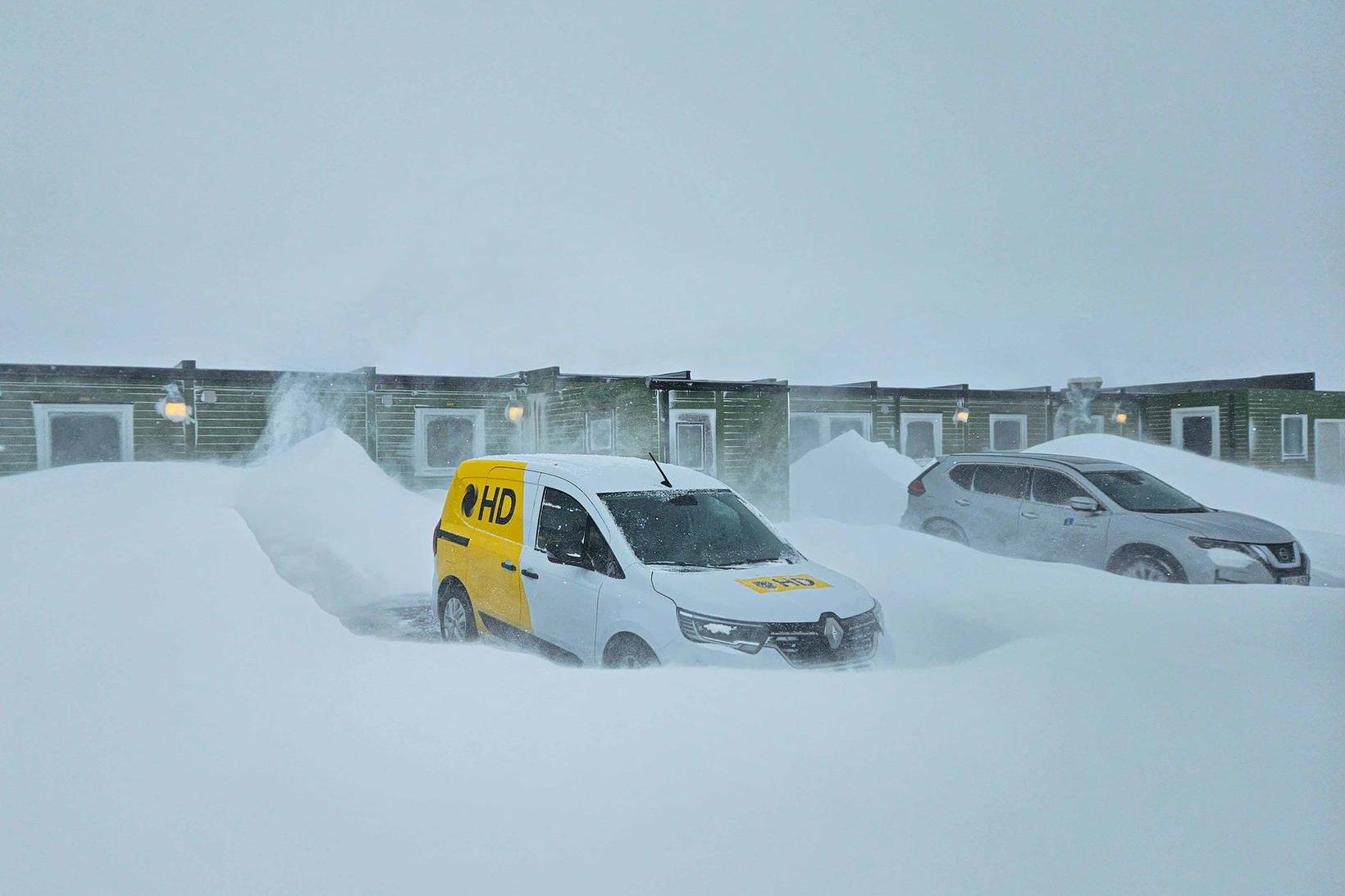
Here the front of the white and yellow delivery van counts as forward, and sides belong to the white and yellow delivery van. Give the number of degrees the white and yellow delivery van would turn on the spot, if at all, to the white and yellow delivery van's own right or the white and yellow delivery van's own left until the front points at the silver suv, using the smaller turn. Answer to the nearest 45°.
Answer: approximately 90° to the white and yellow delivery van's own left

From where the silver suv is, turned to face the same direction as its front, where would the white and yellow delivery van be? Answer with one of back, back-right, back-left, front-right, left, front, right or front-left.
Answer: right

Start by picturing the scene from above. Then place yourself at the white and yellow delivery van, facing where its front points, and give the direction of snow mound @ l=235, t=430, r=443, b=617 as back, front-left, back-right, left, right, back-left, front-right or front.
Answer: back

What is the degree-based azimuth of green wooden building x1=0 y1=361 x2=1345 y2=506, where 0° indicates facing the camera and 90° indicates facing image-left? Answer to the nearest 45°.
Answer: approximately 0°

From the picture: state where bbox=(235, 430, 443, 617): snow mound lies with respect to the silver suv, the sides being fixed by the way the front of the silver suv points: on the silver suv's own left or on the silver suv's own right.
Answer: on the silver suv's own right

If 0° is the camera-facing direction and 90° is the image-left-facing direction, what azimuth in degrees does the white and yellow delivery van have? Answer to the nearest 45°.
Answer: approximately 315°

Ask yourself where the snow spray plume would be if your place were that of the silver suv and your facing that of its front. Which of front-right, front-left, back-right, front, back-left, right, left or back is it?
back-right

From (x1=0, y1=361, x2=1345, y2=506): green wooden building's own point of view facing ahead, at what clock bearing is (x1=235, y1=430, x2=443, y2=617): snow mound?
The snow mound is roughly at 1 o'clock from the green wooden building.
